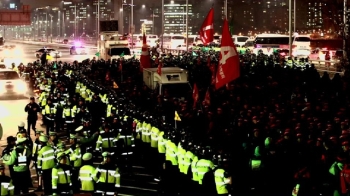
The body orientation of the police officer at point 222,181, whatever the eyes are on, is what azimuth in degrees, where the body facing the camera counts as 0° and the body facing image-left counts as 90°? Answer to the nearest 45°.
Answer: approximately 225°

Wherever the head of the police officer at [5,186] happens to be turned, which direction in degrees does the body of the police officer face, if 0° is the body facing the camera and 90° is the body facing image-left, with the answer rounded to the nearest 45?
approximately 180°

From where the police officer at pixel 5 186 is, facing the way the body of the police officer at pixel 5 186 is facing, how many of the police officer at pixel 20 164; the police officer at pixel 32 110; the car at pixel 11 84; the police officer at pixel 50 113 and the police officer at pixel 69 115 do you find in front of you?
5

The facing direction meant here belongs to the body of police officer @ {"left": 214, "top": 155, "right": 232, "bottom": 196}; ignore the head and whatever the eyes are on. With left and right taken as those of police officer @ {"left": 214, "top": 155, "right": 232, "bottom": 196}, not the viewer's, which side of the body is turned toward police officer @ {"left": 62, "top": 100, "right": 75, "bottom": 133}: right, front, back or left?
left

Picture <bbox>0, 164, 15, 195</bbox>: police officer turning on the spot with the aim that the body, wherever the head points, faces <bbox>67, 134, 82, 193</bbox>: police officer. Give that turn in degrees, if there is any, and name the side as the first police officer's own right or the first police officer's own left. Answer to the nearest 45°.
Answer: approximately 45° to the first police officer's own right

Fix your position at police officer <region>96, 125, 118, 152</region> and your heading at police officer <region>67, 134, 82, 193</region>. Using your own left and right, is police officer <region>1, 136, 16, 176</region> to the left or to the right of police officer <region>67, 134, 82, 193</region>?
right

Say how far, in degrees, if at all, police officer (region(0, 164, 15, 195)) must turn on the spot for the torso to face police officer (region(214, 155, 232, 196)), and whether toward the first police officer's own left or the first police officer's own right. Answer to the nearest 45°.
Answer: approximately 90° to the first police officer's own right

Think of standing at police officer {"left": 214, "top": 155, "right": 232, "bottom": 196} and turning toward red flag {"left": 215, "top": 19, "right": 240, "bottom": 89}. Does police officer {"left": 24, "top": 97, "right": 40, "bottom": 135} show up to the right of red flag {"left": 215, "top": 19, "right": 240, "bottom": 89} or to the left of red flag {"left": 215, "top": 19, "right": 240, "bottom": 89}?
left

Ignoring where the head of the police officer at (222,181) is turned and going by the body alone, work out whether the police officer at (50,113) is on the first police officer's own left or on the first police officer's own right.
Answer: on the first police officer's own left

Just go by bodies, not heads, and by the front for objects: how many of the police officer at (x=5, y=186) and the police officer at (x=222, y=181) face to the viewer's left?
0

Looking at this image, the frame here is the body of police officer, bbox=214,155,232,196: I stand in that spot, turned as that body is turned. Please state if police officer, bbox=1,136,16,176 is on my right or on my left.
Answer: on my left

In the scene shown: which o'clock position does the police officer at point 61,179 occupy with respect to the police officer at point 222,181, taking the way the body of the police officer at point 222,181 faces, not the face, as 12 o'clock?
the police officer at point 61,179 is roughly at 8 o'clock from the police officer at point 222,181.

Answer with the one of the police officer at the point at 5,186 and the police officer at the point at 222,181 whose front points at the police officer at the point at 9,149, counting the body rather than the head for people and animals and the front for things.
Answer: the police officer at the point at 5,186
